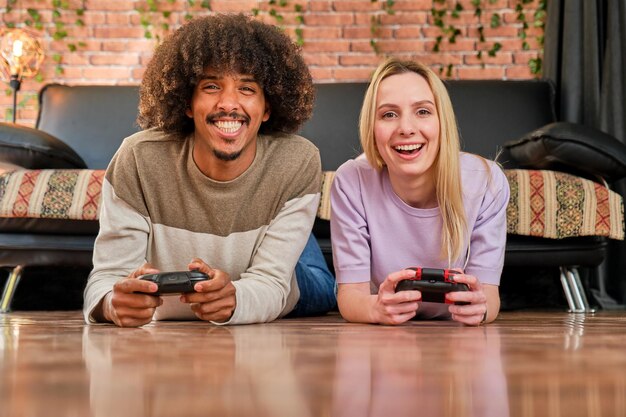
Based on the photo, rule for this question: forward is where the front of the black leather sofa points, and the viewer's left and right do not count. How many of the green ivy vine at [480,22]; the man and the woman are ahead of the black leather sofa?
2

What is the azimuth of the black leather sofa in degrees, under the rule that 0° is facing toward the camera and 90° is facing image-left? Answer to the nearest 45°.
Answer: approximately 0°

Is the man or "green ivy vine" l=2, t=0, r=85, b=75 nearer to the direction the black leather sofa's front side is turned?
the man

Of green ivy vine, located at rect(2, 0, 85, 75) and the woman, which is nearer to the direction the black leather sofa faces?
the woman

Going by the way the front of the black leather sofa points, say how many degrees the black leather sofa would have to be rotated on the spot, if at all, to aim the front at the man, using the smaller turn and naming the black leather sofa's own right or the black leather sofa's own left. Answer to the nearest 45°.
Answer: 0° — it already faces them

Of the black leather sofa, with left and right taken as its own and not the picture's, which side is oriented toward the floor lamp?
right

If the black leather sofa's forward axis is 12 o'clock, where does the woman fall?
The woman is roughly at 12 o'clock from the black leather sofa.

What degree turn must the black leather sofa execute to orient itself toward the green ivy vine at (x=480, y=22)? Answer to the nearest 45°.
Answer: approximately 135° to its left

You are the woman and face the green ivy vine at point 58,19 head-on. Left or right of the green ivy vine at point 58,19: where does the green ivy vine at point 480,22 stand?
right

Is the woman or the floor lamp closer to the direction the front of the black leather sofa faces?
the woman

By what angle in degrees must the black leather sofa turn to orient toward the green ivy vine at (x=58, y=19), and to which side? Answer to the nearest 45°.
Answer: approximately 135° to its right
